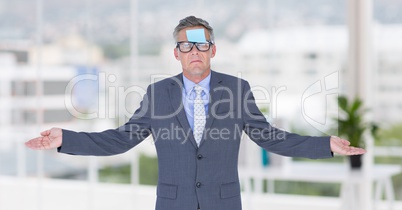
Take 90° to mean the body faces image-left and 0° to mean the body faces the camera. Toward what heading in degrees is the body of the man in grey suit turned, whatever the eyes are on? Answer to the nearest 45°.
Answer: approximately 0°
